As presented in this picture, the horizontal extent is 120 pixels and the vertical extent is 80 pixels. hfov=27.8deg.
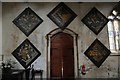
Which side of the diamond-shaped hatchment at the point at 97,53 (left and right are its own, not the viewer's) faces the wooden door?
right

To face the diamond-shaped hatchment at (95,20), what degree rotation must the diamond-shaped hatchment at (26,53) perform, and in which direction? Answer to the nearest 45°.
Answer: approximately 90° to its left

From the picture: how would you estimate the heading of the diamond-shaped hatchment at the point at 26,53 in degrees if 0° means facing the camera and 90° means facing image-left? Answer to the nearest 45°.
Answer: approximately 0°

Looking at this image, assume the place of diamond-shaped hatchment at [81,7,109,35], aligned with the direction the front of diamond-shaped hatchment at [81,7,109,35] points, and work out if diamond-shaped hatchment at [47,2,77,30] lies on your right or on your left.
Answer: on your right

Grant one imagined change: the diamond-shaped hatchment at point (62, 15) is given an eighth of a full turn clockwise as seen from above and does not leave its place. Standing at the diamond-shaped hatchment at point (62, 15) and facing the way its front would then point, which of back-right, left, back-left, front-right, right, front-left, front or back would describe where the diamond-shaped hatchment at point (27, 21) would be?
front-right

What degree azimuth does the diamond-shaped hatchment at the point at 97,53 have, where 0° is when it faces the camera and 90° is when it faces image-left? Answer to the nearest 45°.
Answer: approximately 0°

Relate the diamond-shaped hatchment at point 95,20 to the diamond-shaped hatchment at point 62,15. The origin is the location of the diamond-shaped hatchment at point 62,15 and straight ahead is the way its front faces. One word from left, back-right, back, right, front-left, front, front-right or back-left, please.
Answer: left
